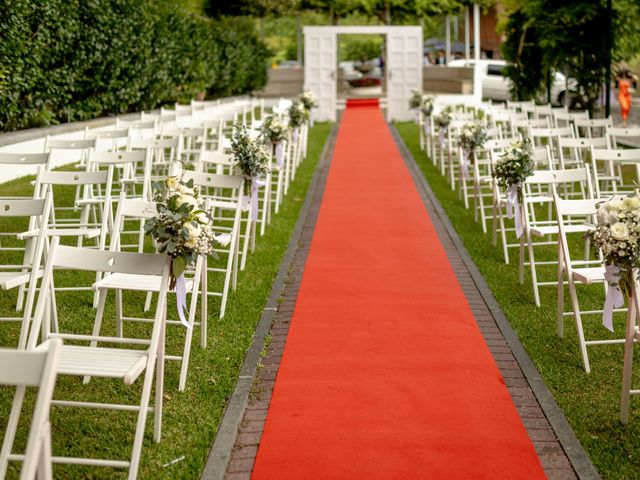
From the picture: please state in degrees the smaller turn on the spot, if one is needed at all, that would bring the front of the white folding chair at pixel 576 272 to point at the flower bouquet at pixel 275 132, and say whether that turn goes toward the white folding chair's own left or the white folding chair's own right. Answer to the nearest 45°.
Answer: approximately 180°

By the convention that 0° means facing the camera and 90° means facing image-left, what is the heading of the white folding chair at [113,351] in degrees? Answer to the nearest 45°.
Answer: approximately 45°

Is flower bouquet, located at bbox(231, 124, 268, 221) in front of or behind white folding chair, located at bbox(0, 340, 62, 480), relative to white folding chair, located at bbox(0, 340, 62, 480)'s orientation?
behind

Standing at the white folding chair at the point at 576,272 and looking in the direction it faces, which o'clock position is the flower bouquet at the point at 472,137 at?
The flower bouquet is roughly at 7 o'clock from the white folding chair.

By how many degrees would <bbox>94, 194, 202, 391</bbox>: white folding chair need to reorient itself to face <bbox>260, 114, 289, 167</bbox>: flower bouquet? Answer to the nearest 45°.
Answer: approximately 135° to its right

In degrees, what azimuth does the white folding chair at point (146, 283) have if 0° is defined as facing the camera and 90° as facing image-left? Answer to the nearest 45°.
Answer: approximately 45°
